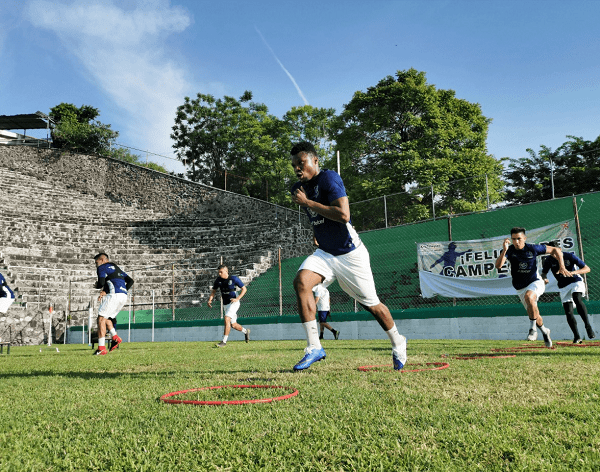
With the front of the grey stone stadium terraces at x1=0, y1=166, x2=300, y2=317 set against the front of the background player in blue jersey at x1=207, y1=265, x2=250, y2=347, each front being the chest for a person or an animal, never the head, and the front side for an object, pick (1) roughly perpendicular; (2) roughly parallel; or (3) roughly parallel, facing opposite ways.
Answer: roughly perpendicular

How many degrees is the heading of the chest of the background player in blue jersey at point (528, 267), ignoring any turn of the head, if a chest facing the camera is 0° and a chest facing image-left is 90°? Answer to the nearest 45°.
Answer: approximately 45°

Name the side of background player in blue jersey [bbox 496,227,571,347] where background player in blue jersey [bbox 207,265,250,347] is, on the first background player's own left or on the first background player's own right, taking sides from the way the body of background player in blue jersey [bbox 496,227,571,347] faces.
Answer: on the first background player's own right

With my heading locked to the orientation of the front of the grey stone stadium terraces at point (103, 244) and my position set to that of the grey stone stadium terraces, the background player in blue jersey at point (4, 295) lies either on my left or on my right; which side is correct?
on my right

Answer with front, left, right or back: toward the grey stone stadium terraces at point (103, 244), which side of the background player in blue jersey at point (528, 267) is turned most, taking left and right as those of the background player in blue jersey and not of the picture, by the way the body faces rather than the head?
right

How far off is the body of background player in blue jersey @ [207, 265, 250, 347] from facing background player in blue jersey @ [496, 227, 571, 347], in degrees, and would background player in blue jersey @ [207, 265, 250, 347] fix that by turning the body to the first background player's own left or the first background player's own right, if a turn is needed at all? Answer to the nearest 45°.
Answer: approximately 90° to the first background player's own left

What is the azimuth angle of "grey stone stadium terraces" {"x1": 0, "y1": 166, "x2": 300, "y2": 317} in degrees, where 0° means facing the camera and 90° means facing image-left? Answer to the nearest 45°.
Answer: approximately 315°

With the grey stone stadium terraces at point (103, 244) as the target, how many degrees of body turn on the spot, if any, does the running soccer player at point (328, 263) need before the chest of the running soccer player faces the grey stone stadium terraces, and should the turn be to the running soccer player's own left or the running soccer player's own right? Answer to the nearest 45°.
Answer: approximately 90° to the running soccer player's own right

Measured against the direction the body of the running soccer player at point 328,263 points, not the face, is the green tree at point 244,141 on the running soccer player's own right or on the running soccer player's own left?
on the running soccer player's own right
